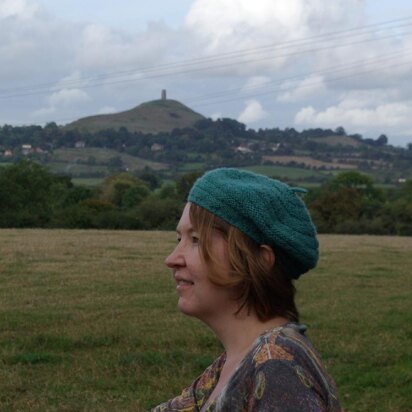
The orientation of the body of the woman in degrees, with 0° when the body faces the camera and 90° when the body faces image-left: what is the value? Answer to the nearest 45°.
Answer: approximately 90°

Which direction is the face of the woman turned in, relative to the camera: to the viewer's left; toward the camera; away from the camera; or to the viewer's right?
to the viewer's left
